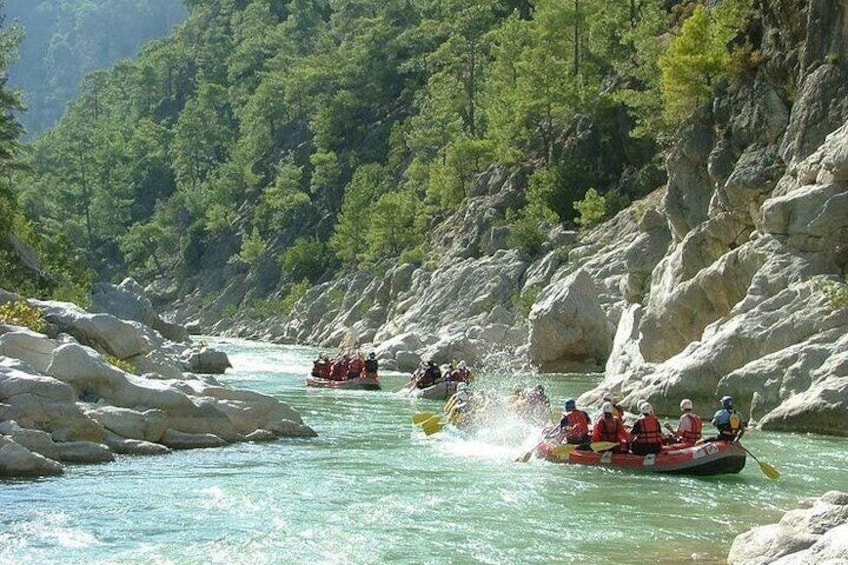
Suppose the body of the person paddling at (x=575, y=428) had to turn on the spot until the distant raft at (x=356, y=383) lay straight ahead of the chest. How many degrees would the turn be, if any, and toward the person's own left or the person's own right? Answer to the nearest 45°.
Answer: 0° — they already face it

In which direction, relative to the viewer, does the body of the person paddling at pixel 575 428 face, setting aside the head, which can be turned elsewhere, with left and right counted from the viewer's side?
facing away from the viewer and to the left of the viewer

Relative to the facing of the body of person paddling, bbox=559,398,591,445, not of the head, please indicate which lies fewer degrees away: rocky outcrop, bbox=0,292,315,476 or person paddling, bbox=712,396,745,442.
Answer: the rocky outcrop

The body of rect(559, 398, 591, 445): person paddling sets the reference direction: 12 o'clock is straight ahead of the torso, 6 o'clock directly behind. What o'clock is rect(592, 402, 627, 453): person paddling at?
rect(592, 402, 627, 453): person paddling is roughly at 5 o'clock from rect(559, 398, 591, 445): person paddling.

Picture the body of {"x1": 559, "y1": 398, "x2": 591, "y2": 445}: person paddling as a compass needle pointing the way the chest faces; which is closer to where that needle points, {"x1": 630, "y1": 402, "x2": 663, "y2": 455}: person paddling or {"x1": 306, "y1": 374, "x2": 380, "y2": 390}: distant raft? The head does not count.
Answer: the distant raft

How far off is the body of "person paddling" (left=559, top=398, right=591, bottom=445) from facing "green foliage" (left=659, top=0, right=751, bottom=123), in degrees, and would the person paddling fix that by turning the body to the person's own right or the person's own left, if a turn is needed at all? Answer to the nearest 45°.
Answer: approximately 45° to the person's own right

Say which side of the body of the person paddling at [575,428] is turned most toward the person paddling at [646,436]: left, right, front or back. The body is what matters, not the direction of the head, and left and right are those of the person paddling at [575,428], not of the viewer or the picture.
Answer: back

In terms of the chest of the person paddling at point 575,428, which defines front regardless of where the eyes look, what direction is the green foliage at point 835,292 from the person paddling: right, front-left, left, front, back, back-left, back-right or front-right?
right

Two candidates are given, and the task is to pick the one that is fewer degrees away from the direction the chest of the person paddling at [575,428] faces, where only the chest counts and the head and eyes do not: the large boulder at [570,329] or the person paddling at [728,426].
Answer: the large boulder

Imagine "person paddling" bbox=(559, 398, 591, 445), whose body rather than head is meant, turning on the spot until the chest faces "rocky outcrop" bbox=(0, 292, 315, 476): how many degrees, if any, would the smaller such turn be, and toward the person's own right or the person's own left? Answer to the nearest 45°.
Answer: approximately 45° to the person's own left
